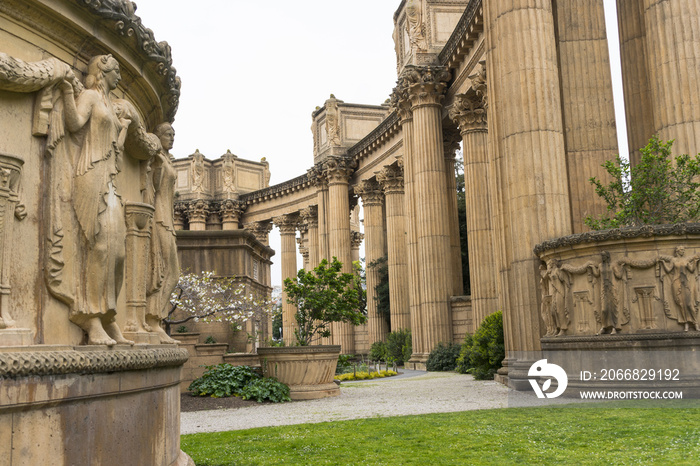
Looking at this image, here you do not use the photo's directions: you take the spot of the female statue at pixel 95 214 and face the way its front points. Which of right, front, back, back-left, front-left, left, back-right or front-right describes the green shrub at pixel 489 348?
left

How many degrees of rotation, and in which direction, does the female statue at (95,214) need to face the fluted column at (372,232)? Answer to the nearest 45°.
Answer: approximately 90° to its left

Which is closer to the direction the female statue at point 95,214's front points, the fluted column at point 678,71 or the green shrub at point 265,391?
the fluted column

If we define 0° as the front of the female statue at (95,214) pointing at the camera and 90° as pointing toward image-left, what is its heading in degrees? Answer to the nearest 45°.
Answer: approximately 315°

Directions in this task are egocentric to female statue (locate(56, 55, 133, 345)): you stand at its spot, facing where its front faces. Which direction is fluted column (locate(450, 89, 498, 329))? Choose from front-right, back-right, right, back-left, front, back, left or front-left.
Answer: left

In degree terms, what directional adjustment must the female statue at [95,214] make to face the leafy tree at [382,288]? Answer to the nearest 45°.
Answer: approximately 90° to its left

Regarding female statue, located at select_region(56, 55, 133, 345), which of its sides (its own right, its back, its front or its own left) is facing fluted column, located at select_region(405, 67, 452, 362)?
left

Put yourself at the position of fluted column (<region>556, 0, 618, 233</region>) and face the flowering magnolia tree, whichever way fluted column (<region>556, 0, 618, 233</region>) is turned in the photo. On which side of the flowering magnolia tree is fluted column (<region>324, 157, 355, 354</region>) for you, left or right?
right

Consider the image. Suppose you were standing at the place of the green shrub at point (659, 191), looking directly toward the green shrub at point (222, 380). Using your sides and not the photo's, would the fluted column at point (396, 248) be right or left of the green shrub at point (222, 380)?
right

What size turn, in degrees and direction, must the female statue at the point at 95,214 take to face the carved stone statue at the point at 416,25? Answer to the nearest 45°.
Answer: approximately 90° to its left

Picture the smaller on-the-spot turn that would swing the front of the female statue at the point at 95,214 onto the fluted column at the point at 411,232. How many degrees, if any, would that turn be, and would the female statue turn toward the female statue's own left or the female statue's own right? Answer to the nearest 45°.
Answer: approximately 90° to the female statue's own left

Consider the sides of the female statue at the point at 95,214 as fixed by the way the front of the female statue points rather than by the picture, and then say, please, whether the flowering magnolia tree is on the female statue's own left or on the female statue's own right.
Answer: on the female statue's own left
